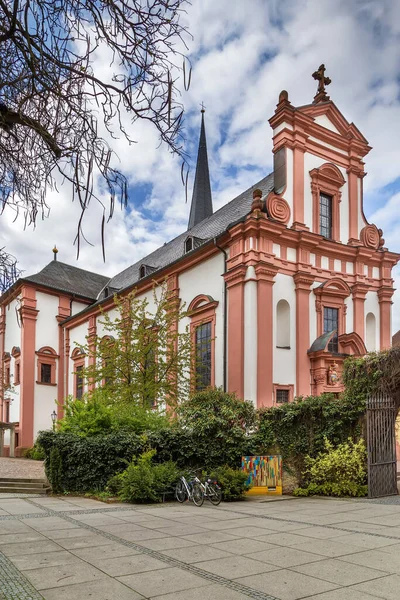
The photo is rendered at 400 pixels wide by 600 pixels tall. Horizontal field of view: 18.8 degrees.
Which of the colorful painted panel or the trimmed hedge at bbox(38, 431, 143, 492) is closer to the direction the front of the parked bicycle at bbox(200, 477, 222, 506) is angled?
the trimmed hedge

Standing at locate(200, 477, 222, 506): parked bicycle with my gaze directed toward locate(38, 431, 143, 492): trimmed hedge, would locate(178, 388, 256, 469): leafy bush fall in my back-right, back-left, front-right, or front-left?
front-right

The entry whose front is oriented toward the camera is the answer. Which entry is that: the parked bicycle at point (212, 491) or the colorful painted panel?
the colorful painted panel

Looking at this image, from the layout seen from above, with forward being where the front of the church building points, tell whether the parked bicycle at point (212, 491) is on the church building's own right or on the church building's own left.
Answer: on the church building's own right

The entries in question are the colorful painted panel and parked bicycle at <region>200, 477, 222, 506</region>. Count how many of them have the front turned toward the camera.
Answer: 1

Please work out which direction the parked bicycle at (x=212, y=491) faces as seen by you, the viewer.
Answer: facing away from the viewer and to the left of the viewer

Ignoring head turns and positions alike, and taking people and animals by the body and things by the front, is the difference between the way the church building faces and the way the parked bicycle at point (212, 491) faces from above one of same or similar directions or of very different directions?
very different directions

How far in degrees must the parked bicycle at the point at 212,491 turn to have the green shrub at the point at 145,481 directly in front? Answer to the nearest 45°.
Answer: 0° — it already faces it

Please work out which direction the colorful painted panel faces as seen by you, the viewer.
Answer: facing the viewer

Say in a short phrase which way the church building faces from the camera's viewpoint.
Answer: facing the viewer and to the right of the viewer

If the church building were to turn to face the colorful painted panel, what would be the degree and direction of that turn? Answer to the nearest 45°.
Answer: approximately 45° to its right

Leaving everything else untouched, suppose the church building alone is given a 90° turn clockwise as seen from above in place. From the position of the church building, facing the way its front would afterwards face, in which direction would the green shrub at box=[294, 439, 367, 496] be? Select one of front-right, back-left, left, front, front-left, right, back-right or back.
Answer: front-left
